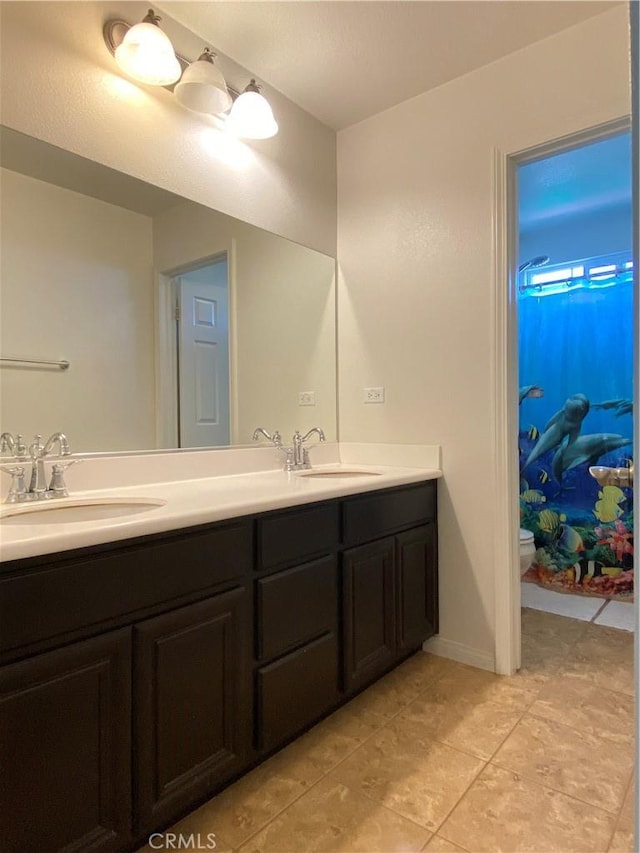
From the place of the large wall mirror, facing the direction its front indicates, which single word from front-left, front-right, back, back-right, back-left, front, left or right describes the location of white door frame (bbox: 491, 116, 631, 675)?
front-left

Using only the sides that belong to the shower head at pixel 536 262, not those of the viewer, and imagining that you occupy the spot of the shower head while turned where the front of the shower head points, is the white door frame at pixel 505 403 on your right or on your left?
on your right

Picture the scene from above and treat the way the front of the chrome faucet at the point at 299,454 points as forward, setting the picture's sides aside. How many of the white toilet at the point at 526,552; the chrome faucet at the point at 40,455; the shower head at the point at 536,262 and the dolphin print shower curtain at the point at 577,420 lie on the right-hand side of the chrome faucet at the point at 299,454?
1

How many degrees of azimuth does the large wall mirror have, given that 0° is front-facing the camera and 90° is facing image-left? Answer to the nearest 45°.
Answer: approximately 315°

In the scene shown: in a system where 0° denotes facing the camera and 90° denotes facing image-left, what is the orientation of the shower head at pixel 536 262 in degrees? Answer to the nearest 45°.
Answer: approximately 270°

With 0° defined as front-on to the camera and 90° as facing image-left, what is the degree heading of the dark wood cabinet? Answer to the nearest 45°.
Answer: approximately 315°

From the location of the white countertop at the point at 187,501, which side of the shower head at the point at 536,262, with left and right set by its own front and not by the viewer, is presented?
right

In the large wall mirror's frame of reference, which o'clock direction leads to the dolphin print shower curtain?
The dolphin print shower curtain is roughly at 10 o'clock from the large wall mirror.

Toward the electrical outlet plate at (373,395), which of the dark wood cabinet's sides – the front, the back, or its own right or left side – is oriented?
left
